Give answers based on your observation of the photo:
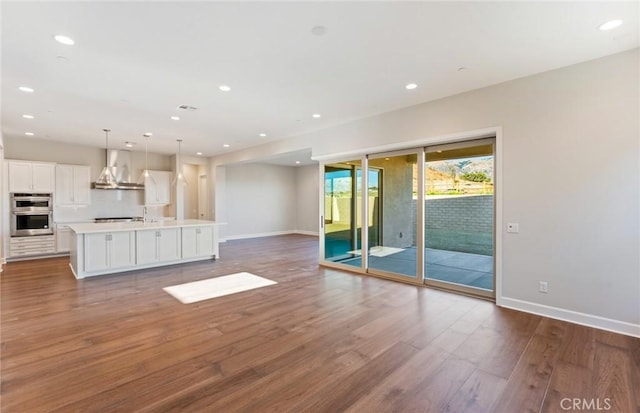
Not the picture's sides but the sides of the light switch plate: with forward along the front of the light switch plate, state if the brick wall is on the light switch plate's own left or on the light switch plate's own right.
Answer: on the light switch plate's own right

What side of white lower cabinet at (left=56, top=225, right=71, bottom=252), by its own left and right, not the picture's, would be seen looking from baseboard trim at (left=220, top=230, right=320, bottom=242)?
left

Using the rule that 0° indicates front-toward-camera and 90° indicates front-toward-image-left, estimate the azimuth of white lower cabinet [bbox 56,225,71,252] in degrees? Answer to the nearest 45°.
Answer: approximately 0°

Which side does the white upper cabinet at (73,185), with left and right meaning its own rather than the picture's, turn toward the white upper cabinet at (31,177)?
right

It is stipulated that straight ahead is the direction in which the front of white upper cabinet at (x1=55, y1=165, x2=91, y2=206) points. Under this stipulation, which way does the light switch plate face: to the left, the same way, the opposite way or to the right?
to the right

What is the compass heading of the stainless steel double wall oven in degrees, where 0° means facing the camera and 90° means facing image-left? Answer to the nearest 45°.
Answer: approximately 0°
